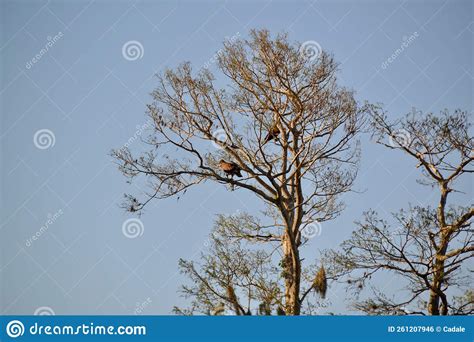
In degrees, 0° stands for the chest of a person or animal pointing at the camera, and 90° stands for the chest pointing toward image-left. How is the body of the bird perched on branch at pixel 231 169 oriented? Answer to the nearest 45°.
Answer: approximately 90°
